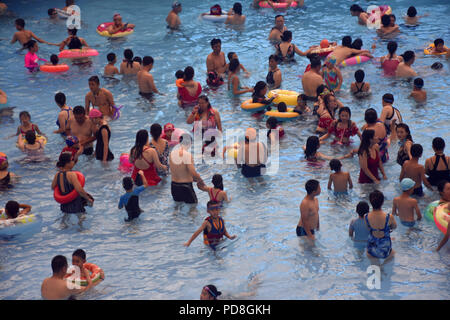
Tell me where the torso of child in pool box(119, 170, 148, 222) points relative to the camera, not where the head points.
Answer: away from the camera

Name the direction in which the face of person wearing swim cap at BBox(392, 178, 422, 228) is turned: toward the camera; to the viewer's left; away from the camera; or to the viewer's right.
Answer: away from the camera

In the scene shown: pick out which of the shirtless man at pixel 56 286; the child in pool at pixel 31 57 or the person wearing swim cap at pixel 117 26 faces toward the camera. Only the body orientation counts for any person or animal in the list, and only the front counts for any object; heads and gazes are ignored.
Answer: the person wearing swim cap

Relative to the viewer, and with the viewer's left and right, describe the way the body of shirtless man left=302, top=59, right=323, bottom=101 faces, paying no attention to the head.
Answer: facing away from the viewer and to the right of the viewer

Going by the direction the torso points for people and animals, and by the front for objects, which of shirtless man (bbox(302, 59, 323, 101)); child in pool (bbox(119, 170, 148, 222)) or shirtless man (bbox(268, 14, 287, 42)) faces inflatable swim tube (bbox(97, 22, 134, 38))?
the child in pool

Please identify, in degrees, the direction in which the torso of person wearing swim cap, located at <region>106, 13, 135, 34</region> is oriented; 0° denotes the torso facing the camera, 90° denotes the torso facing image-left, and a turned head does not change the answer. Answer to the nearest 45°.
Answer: approximately 0°

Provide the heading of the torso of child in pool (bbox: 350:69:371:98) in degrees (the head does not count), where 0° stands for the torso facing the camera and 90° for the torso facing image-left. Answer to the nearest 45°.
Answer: approximately 180°

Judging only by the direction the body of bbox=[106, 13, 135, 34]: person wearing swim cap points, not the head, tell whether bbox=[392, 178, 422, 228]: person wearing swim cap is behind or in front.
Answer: in front
